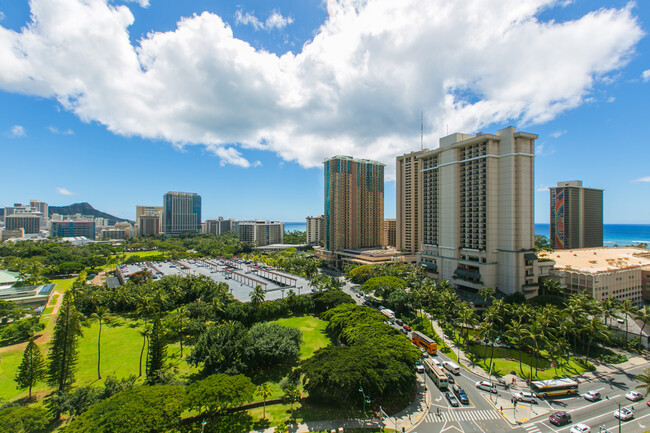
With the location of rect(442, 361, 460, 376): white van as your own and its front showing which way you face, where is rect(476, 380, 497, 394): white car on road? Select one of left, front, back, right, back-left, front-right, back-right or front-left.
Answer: back

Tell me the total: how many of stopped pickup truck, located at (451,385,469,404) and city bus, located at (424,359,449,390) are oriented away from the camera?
0

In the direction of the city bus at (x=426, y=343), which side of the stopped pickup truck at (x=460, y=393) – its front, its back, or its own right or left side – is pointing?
back

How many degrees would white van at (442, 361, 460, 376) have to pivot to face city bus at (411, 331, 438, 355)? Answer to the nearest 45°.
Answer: approximately 180°

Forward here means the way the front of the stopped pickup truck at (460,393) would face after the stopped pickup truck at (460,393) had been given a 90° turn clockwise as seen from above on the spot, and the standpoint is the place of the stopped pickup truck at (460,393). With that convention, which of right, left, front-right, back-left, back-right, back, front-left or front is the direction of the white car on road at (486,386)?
back

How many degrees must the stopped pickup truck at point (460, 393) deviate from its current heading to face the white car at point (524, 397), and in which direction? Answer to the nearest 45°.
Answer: approximately 45° to its left

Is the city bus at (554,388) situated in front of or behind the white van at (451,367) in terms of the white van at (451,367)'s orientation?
in front

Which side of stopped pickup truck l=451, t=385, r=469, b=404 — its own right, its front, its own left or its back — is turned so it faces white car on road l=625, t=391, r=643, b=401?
left

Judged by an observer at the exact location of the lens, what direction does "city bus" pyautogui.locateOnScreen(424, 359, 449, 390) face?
facing the viewer and to the right of the viewer

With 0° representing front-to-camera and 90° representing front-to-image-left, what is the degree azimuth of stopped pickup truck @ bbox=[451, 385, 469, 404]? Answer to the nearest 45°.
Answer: approximately 315°
